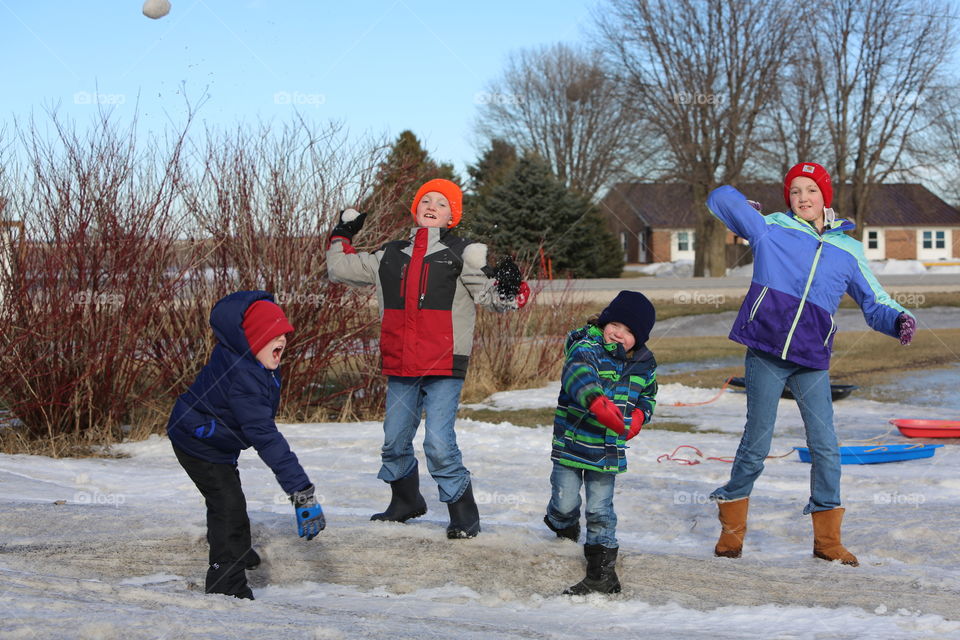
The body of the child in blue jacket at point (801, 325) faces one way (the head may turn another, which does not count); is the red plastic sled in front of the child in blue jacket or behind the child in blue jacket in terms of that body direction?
behind

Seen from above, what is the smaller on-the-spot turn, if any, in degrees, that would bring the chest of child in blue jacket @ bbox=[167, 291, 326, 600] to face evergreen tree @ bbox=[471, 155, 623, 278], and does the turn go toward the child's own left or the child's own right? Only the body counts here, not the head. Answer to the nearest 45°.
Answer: approximately 90° to the child's own left

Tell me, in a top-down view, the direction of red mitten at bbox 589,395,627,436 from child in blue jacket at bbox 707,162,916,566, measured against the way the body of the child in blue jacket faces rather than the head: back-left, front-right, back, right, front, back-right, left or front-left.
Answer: front-right

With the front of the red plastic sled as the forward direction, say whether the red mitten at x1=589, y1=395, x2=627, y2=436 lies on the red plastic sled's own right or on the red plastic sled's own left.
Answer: on the red plastic sled's own left

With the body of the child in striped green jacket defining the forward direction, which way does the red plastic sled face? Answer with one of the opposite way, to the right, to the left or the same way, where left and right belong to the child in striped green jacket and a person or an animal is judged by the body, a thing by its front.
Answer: to the right

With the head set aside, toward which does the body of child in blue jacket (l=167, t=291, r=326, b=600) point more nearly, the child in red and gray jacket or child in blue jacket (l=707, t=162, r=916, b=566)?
the child in blue jacket

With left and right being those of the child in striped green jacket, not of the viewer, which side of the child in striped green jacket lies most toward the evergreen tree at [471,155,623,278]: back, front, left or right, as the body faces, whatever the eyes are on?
back

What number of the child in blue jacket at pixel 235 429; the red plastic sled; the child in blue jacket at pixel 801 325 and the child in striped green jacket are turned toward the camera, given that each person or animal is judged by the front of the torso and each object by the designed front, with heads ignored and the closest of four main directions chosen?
2

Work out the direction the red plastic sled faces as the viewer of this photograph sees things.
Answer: facing to the left of the viewer

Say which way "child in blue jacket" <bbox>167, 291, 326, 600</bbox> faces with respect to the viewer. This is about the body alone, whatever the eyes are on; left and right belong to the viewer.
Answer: facing to the right of the viewer
